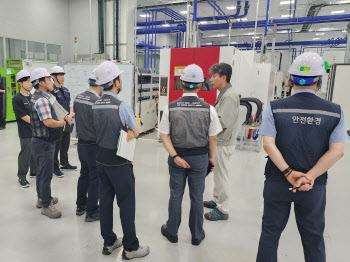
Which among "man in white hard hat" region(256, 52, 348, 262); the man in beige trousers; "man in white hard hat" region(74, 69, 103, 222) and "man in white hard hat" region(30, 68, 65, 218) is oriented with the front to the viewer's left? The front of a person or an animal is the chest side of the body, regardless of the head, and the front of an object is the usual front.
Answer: the man in beige trousers

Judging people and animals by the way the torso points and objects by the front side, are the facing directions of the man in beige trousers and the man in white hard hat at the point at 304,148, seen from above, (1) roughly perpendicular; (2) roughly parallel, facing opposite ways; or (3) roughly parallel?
roughly perpendicular

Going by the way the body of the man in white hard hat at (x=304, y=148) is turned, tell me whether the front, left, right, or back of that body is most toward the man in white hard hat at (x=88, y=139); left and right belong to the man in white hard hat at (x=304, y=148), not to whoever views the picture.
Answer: left

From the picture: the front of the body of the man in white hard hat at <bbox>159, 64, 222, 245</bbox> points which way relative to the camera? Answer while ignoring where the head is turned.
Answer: away from the camera

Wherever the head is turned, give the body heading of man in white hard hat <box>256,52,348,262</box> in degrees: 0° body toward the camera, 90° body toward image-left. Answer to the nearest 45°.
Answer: approximately 180°

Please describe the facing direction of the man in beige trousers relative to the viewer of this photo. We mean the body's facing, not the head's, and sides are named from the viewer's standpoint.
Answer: facing to the left of the viewer

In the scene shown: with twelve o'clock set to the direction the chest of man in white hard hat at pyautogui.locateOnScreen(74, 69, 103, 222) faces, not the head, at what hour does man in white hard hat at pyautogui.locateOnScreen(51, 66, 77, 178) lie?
man in white hard hat at pyautogui.locateOnScreen(51, 66, 77, 178) is roughly at 10 o'clock from man in white hard hat at pyautogui.locateOnScreen(74, 69, 103, 222).

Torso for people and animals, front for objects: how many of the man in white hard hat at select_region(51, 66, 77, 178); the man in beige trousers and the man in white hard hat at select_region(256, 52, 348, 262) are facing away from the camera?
1

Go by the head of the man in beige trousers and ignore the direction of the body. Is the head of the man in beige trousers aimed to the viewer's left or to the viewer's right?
to the viewer's left

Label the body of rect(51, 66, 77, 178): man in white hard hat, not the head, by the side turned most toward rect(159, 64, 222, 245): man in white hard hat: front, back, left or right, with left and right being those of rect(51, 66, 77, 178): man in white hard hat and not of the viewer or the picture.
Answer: front

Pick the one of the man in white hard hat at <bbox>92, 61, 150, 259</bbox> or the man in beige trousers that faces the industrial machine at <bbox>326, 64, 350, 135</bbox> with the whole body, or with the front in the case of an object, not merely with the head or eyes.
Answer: the man in white hard hat

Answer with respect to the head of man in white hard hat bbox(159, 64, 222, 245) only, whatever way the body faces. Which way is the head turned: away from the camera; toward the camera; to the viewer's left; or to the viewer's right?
away from the camera

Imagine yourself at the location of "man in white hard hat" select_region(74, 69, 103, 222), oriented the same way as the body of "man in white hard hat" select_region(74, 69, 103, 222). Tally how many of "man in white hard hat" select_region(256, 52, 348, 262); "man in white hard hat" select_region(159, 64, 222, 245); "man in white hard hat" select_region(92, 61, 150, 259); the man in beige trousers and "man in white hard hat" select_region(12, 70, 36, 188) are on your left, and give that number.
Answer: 1

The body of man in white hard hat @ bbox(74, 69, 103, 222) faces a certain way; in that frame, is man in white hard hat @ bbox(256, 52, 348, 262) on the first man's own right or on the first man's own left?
on the first man's own right

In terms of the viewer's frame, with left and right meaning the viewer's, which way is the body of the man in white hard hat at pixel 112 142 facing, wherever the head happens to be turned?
facing away from the viewer and to the right of the viewer

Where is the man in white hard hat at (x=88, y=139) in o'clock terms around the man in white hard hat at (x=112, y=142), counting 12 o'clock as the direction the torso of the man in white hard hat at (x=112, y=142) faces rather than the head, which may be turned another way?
the man in white hard hat at (x=88, y=139) is roughly at 10 o'clock from the man in white hard hat at (x=112, y=142).
